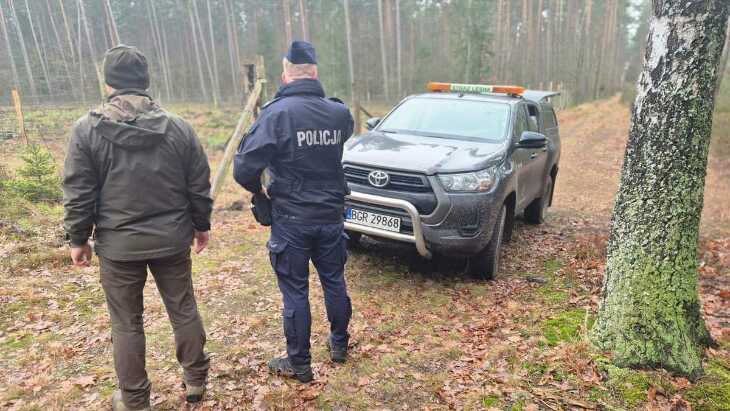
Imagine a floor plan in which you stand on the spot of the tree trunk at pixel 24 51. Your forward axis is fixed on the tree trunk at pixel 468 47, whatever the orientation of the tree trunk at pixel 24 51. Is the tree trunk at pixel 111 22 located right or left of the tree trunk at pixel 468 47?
left

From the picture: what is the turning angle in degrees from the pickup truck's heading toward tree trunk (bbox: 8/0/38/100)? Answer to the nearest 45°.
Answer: approximately 90° to its right

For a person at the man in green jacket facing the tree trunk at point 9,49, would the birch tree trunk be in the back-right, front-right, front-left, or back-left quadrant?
back-right

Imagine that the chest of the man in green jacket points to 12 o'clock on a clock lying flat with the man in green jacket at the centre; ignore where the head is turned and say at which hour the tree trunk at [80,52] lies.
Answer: The tree trunk is roughly at 12 o'clock from the man in green jacket.

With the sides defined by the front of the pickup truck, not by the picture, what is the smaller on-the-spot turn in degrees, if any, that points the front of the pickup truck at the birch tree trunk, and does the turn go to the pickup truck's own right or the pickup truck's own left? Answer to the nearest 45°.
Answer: approximately 90° to the pickup truck's own left

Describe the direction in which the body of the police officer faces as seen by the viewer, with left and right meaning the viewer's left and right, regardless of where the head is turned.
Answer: facing away from the viewer and to the left of the viewer

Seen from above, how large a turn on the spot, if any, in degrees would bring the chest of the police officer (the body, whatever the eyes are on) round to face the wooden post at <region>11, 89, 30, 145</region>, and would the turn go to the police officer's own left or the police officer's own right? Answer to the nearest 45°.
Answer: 0° — they already face it

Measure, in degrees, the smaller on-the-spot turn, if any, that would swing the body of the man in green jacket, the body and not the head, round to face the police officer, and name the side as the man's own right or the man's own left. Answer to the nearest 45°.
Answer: approximately 90° to the man's own right

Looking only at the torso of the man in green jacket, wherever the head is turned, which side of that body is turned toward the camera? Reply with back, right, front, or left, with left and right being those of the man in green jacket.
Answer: back

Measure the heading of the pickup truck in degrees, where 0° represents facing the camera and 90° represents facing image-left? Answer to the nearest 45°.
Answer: approximately 45°

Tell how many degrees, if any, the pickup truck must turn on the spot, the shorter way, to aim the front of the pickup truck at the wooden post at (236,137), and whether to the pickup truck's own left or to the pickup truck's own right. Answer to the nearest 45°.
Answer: approximately 90° to the pickup truck's own right
